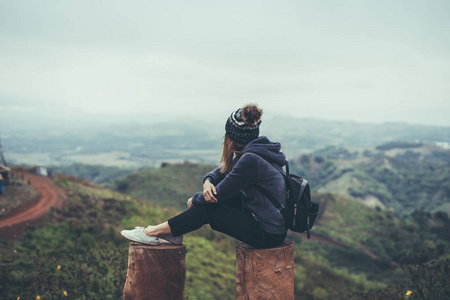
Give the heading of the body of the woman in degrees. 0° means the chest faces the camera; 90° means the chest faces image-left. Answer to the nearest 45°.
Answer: approximately 90°

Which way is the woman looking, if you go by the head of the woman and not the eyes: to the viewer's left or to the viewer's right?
to the viewer's left
